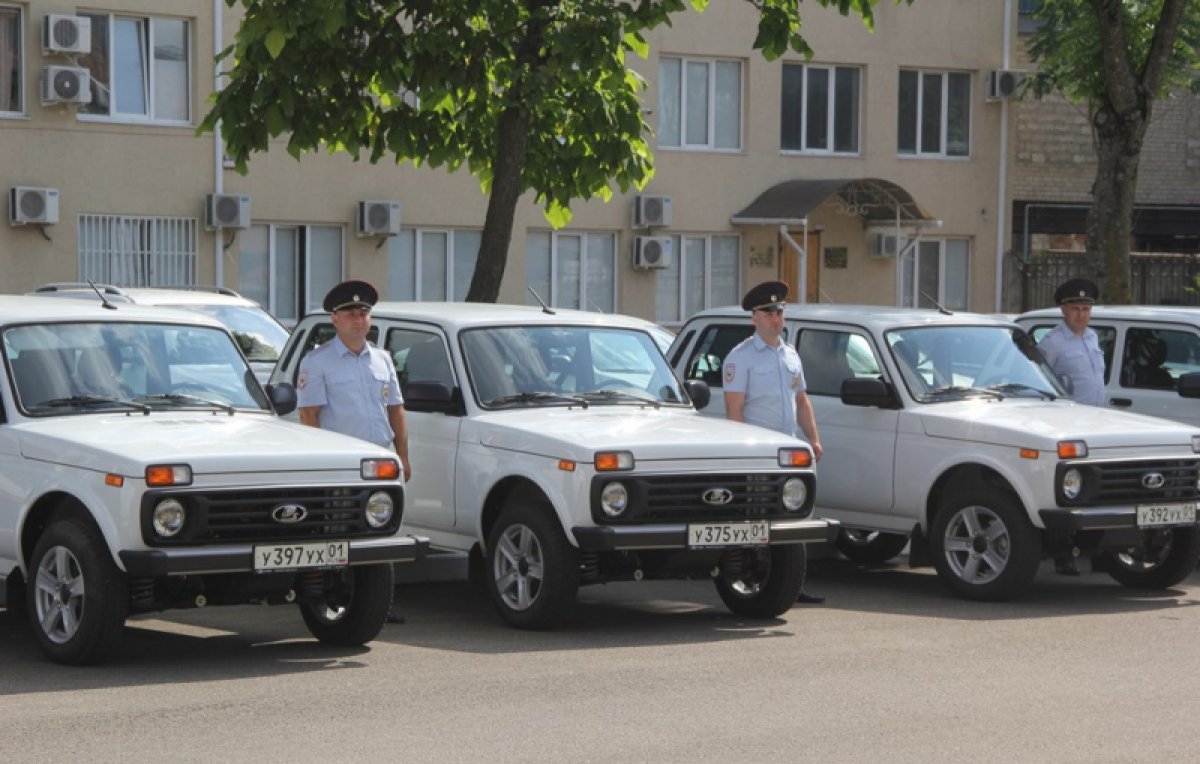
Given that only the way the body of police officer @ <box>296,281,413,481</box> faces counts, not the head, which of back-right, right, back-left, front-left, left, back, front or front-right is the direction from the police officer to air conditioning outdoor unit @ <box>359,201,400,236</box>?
back-left

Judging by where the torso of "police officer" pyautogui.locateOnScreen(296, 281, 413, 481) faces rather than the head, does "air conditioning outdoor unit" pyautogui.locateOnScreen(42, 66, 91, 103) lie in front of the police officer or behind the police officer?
behind

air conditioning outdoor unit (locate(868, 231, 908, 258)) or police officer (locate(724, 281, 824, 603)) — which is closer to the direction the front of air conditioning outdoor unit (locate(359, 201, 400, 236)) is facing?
the police officer

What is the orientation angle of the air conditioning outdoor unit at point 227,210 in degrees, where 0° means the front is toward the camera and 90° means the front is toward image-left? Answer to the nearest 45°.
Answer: approximately 315°

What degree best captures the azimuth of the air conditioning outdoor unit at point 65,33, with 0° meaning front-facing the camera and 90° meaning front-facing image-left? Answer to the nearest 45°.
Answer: approximately 315°

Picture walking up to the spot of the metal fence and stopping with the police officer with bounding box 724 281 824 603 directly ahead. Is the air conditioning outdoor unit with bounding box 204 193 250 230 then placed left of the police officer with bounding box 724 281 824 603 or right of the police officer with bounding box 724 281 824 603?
right

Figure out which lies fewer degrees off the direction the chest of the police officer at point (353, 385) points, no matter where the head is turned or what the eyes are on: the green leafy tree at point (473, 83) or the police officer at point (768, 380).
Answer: the police officer

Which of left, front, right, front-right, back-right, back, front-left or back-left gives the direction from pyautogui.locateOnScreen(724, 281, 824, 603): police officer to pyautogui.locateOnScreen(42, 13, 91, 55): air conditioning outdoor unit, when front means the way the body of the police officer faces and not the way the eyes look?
back

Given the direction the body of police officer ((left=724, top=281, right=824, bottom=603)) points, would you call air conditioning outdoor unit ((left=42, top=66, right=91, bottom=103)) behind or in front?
behind

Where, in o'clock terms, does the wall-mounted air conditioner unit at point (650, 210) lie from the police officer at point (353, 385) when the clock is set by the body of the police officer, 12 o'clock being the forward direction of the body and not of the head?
The wall-mounted air conditioner unit is roughly at 8 o'clock from the police officer.

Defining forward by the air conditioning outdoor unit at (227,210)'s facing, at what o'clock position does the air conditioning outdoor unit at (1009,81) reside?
the air conditioning outdoor unit at (1009,81) is roughly at 10 o'clock from the air conditioning outdoor unit at (227,210).

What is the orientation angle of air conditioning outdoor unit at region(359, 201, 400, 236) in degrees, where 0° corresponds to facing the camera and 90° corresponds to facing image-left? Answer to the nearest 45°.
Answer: approximately 315°
